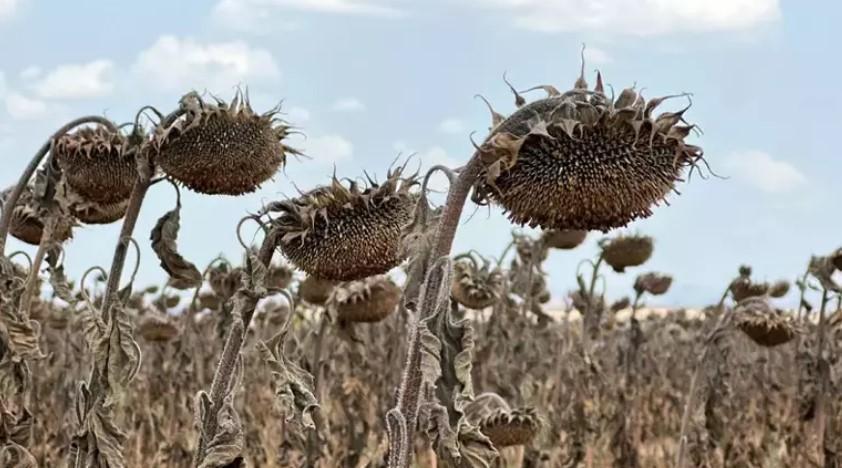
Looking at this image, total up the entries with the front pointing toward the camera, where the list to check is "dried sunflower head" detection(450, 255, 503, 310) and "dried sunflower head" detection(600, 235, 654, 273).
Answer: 2

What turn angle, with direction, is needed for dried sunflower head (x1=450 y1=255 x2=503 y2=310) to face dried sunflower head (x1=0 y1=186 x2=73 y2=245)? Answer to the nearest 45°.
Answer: approximately 45° to its right

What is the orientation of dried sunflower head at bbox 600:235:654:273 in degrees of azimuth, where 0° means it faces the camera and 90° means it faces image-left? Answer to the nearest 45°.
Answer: approximately 0°

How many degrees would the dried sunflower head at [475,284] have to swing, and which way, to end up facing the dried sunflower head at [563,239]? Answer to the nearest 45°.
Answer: approximately 135° to its left

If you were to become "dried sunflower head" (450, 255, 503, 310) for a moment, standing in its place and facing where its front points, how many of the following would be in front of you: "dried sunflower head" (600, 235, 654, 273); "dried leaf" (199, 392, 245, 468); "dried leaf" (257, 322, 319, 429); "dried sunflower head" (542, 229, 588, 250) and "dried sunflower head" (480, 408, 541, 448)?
3

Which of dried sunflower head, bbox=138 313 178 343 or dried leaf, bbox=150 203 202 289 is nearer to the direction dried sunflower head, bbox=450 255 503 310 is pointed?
the dried leaf

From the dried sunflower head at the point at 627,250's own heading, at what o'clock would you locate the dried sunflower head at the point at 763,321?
the dried sunflower head at the point at 763,321 is roughly at 11 o'clock from the dried sunflower head at the point at 627,250.

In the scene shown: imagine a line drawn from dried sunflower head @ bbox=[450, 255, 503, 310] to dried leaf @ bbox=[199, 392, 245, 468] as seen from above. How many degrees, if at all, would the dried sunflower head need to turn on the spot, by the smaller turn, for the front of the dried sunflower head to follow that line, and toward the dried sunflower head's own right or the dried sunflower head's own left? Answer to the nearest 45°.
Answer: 0° — it already faces it

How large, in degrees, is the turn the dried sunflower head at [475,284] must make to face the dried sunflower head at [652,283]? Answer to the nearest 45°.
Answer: approximately 135° to its left
